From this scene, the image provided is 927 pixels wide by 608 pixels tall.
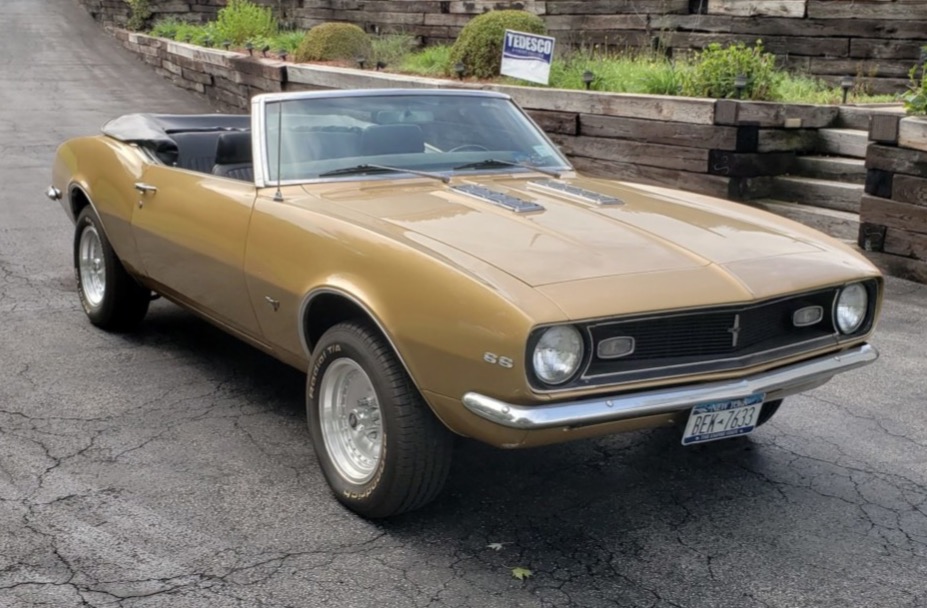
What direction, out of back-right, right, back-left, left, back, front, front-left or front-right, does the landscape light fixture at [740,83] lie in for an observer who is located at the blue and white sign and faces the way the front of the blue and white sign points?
front-left

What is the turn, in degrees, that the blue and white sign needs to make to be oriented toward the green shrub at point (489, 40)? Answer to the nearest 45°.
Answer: approximately 180°

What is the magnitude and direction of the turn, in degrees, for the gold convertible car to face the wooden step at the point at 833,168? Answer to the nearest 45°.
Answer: approximately 90° to its left

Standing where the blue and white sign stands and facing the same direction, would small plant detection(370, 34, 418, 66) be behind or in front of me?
behind

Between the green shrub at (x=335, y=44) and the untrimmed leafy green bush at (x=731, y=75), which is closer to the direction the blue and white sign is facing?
the untrimmed leafy green bush

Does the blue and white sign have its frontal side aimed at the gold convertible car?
yes

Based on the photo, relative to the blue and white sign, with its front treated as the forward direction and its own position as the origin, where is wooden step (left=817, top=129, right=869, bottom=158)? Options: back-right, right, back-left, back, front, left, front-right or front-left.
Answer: front-left

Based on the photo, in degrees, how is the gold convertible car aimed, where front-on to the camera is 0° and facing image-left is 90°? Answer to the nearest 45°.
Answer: approximately 315°

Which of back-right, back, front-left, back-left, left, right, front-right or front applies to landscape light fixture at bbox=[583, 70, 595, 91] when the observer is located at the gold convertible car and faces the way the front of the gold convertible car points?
back-left

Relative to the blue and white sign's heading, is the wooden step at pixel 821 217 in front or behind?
in front

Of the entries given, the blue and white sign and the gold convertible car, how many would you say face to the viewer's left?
0
